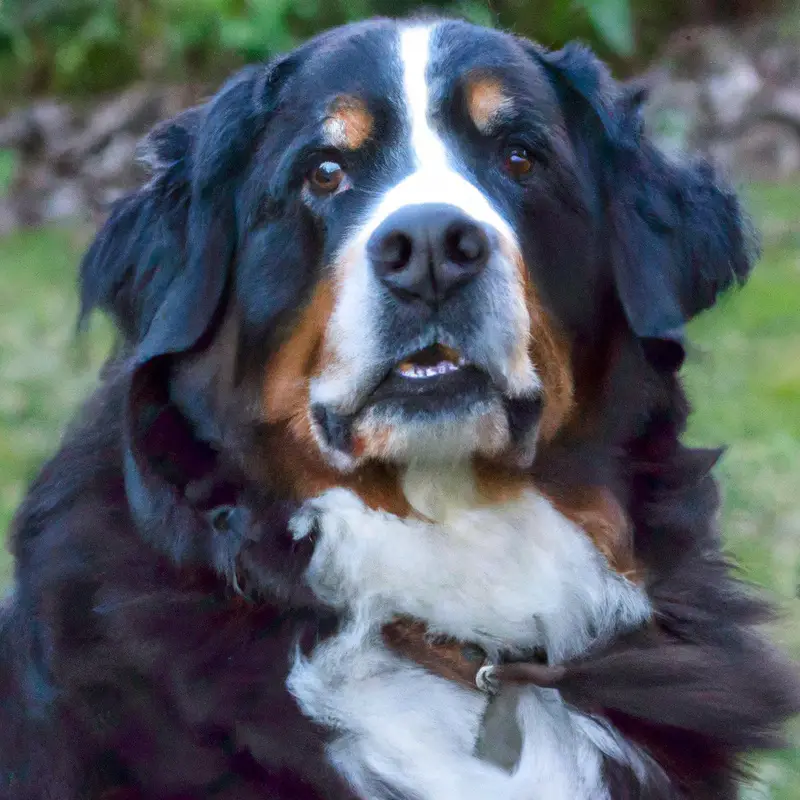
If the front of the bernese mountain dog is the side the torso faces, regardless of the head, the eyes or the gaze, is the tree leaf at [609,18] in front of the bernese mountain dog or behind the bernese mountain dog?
behind

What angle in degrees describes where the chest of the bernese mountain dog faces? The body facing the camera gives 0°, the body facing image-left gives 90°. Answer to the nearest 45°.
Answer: approximately 0°
